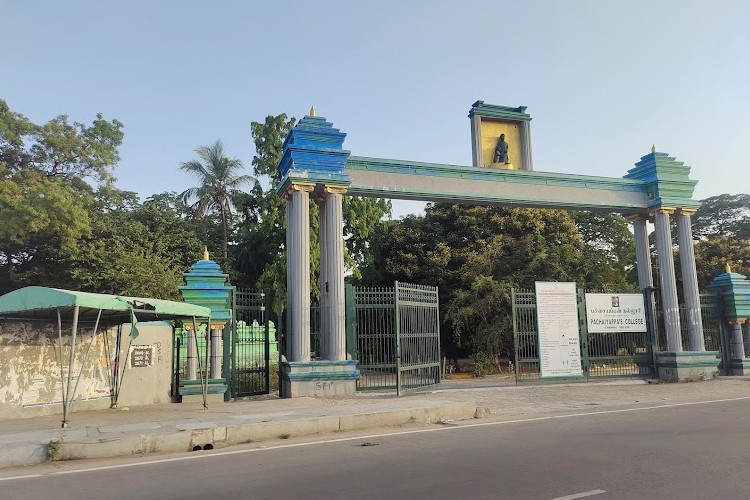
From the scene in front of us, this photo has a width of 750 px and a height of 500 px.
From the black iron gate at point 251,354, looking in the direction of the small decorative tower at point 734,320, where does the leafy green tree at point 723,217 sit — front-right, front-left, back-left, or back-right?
front-left

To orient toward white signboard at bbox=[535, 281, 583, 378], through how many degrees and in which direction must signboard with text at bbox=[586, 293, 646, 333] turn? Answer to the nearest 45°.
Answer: approximately 45° to its right

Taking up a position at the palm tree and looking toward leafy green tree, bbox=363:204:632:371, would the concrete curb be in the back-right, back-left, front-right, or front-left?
front-right

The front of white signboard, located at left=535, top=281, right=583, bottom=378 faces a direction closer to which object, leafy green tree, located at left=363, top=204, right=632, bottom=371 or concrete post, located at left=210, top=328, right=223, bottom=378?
the concrete post

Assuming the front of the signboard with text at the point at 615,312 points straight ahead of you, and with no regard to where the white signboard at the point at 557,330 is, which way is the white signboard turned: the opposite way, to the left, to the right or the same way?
the same way

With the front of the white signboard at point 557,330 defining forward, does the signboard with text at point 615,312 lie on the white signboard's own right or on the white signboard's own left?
on the white signboard's own left

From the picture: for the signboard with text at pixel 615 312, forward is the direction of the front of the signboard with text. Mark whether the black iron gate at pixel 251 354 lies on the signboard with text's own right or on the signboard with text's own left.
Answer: on the signboard with text's own right

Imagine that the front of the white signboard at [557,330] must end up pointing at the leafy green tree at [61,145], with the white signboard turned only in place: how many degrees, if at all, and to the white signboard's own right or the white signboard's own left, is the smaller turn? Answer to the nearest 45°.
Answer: approximately 90° to the white signboard's own right

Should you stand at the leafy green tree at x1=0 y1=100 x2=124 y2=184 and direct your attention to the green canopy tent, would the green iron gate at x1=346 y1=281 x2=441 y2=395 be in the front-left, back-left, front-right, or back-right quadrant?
front-left

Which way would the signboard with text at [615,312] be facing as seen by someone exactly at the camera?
facing the viewer

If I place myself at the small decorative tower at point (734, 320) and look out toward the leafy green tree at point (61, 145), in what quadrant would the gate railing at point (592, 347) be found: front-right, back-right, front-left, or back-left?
front-left

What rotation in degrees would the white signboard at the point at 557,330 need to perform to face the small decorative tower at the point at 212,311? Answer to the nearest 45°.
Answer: approximately 45° to its right

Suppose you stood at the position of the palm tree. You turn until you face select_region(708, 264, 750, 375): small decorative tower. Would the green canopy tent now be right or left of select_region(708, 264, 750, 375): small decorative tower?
right

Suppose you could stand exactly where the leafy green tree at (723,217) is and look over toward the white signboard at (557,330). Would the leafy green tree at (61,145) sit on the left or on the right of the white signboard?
right

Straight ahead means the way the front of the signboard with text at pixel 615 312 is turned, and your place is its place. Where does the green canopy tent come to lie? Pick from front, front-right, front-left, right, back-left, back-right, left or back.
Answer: front-right

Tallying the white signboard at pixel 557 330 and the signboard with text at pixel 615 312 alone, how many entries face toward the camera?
2
